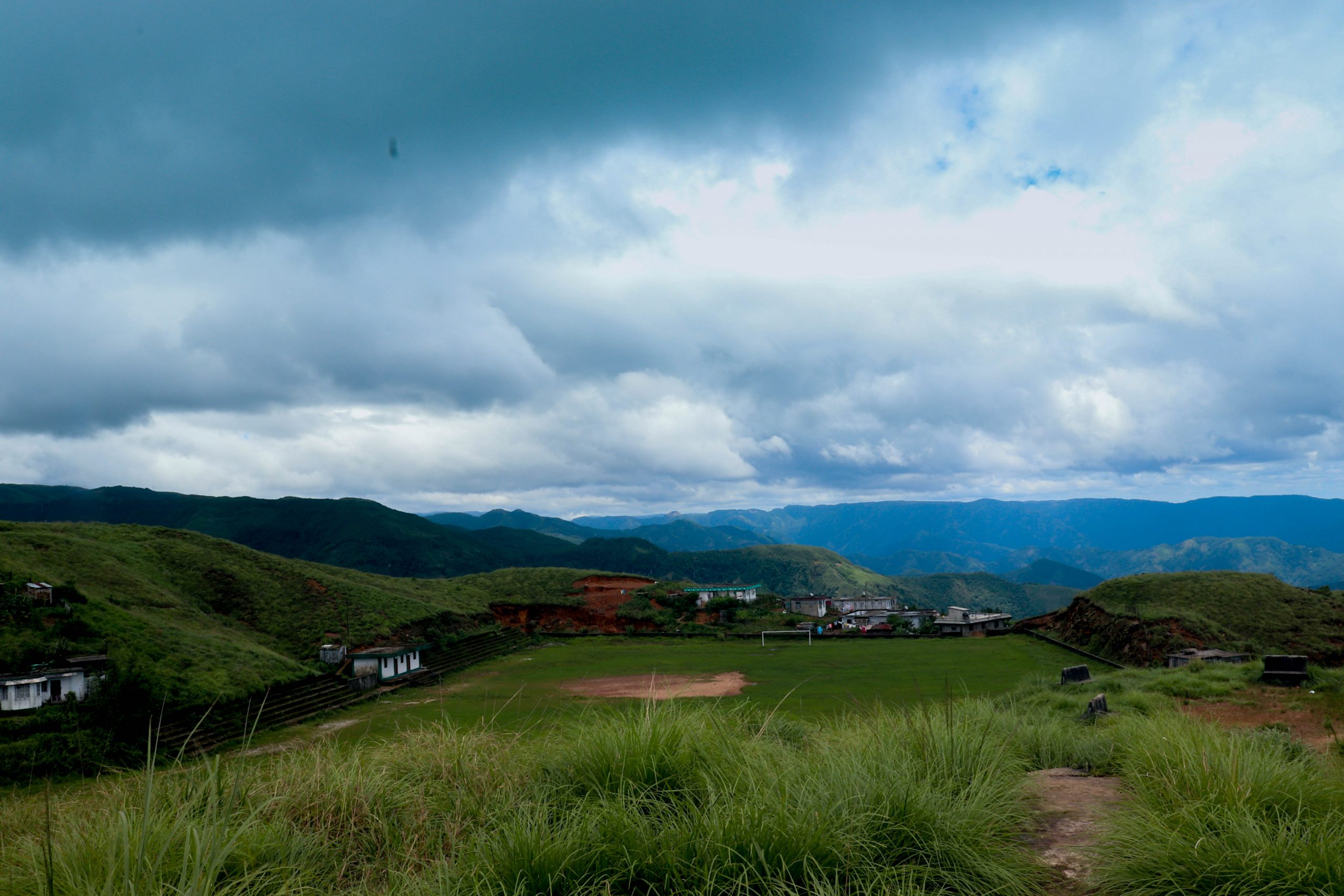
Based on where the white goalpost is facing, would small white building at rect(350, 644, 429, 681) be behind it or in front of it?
in front

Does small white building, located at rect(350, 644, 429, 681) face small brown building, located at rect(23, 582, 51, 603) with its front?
no

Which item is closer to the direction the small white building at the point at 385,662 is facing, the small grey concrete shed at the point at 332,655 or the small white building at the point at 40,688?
the small white building

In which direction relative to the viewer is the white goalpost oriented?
toward the camera

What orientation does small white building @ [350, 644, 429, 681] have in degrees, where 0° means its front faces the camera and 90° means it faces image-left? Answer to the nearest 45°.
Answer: approximately 315°

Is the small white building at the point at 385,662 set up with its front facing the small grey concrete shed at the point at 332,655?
no

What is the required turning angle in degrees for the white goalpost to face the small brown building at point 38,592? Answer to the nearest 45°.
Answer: approximately 45° to its right

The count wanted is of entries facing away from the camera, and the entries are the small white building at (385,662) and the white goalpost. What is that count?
0

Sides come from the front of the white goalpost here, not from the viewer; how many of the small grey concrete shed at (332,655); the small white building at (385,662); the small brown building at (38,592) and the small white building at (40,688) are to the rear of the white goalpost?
0
